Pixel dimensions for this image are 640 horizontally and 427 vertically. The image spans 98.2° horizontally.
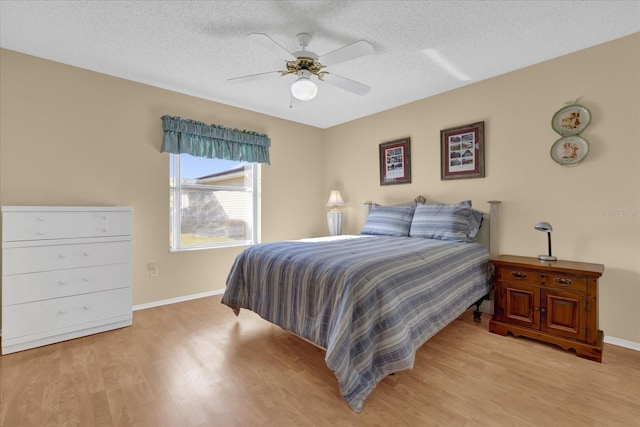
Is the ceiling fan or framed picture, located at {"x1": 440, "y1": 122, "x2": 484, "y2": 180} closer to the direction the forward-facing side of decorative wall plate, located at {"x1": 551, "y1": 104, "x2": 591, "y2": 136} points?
the ceiling fan

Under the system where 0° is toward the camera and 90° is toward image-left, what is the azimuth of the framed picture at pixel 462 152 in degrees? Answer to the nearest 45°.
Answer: approximately 45°

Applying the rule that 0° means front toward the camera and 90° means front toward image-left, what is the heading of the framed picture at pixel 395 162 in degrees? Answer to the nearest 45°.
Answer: approximately 45°

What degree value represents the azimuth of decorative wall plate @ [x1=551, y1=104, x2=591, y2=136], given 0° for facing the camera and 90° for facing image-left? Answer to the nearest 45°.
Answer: approximately 0°

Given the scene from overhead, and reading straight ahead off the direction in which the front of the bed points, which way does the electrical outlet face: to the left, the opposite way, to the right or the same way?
to the left

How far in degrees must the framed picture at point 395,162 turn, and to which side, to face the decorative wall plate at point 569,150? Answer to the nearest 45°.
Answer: approximately 90° to its left

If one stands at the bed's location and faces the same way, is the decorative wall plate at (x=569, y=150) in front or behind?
behind

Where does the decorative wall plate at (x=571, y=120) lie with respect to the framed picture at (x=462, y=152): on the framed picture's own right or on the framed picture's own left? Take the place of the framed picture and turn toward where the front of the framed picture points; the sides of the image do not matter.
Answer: on the framed picture's own left
